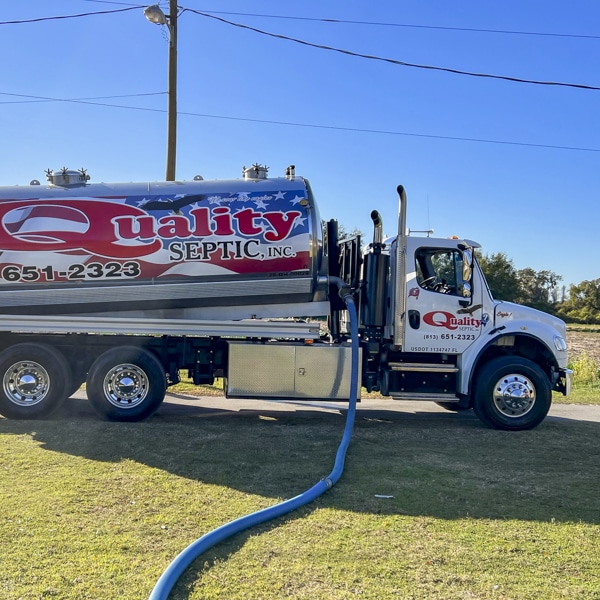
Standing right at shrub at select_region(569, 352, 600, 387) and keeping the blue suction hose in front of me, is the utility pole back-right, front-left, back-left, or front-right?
front-right

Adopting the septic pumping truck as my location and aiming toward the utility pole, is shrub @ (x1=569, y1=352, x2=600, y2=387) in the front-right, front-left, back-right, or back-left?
front-right

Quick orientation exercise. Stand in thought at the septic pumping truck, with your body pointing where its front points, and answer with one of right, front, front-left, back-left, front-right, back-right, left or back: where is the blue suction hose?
right

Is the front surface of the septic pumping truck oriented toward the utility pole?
no

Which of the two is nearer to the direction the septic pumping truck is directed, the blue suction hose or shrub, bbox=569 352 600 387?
the shrub

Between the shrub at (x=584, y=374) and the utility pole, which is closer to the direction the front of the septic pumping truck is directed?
the shrub

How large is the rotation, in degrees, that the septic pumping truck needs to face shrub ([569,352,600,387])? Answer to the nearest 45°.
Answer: approximately 45° to its left

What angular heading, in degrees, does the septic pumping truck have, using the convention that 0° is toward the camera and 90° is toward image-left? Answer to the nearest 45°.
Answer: approximately 270°
